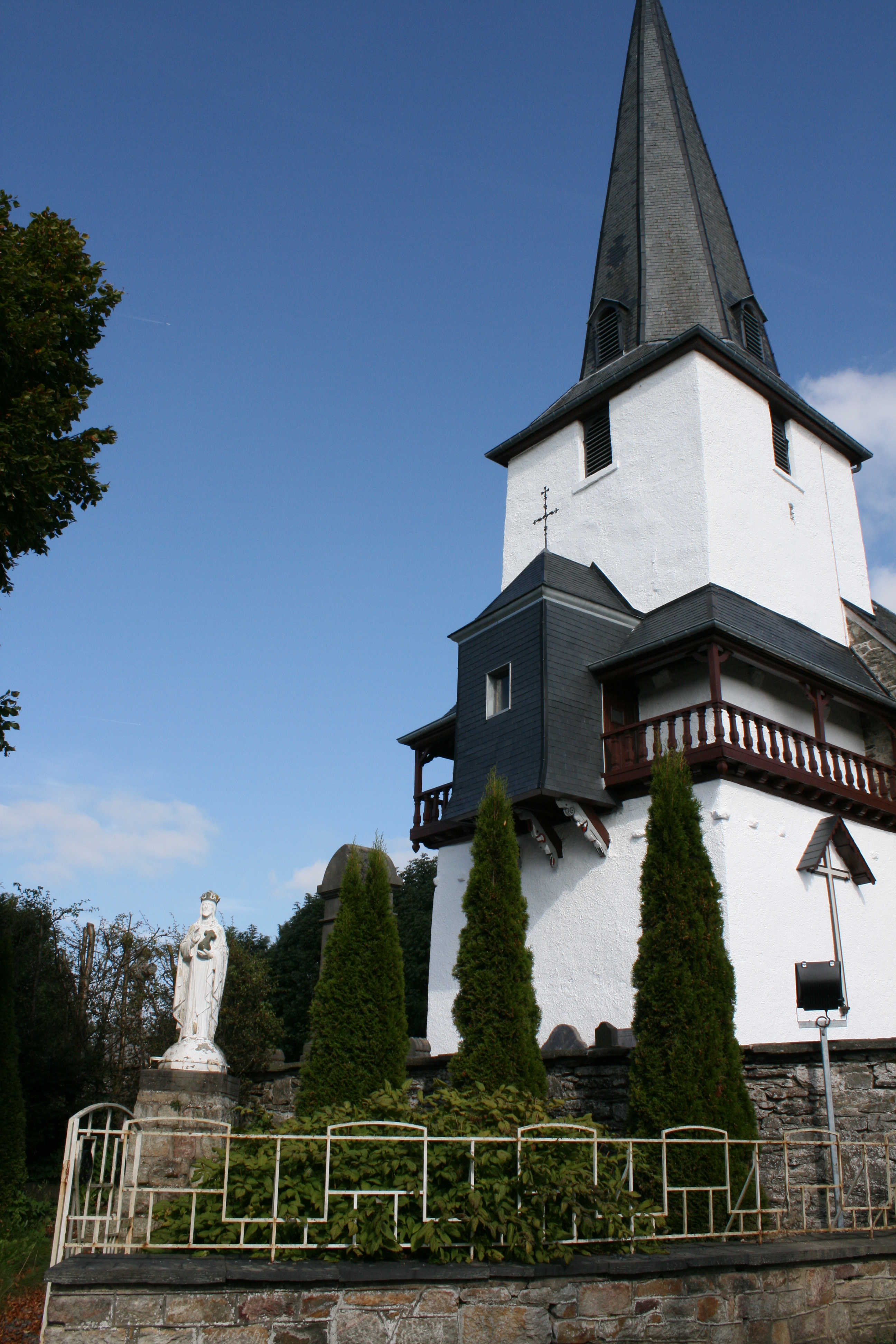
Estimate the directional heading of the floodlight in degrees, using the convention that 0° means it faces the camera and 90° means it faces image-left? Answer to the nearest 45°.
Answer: approximately 180°

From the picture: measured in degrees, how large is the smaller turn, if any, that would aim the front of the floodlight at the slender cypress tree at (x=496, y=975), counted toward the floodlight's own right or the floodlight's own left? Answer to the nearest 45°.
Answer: approximately 90° to the floodlight's own left

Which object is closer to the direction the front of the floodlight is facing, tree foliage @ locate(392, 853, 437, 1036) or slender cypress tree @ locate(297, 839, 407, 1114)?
the tree foliage

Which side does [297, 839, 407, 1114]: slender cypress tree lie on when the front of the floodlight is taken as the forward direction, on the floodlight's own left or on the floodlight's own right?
on the floodlight's own left

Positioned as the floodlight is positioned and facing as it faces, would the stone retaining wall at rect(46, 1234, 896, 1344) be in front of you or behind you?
behind

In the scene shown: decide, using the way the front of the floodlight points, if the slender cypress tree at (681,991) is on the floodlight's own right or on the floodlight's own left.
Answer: on the floodlight's own left

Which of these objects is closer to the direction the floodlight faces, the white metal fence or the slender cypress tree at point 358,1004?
the slender cypress tree

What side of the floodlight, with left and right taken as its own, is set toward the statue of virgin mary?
left

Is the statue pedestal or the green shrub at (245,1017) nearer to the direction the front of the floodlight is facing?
the green shrub
